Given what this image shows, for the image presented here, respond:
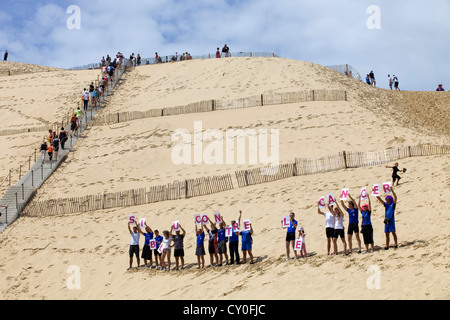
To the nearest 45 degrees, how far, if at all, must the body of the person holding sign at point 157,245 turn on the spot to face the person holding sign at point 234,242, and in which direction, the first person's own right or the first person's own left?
approximately 90° to the first person's own left

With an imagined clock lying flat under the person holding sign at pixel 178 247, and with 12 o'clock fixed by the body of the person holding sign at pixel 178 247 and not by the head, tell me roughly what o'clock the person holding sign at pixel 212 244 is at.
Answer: the person holding sign at pixel 212 244 is roughly at 10 o'clock from the person holding sign at pixel 178 247.

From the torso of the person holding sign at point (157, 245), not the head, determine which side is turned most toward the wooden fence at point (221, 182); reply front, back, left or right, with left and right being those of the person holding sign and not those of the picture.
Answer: back

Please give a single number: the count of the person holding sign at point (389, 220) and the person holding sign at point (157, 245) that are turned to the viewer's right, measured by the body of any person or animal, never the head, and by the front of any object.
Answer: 0

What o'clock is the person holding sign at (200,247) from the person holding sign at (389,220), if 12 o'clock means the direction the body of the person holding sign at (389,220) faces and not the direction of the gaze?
the person holding sign at (200,247) is roughly at 2 o'clock from the person holding sign at (389,220).

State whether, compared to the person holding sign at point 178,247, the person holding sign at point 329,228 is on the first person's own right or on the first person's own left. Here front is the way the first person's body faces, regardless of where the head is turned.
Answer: on the first person's own left

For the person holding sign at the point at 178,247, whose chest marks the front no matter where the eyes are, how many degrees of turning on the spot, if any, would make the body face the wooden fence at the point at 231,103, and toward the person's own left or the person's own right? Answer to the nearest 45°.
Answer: approximately 180°

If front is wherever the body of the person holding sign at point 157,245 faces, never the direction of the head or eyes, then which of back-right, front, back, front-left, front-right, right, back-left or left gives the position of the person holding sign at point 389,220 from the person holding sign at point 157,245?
left

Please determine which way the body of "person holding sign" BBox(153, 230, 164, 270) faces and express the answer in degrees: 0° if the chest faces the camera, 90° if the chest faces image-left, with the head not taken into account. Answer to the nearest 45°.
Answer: approximately 45°
